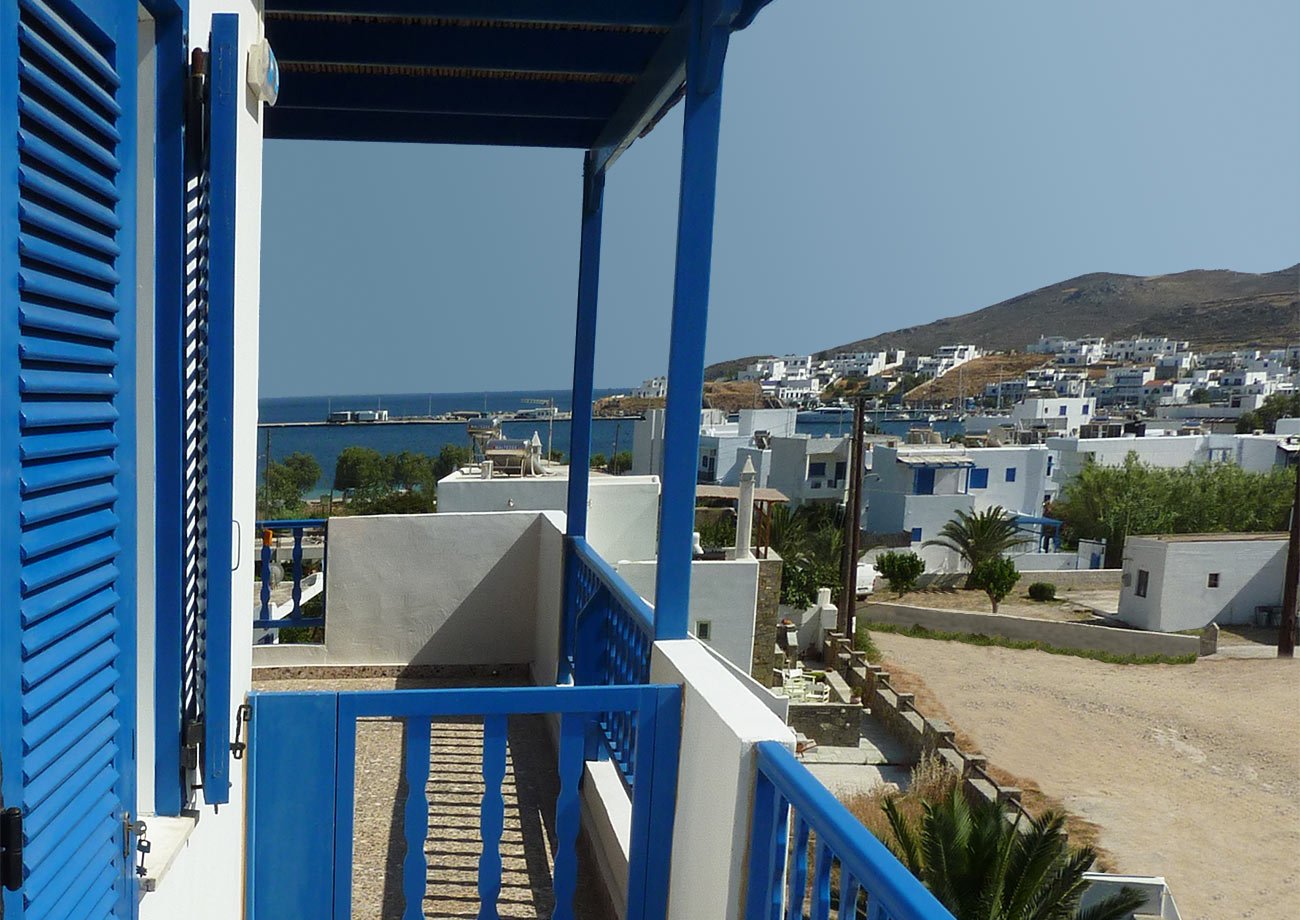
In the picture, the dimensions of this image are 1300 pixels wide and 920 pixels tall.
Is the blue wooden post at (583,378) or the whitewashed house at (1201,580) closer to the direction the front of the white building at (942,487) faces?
the blue wooden post

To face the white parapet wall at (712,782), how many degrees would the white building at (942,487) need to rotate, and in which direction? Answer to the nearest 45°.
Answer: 0° — it already faces it

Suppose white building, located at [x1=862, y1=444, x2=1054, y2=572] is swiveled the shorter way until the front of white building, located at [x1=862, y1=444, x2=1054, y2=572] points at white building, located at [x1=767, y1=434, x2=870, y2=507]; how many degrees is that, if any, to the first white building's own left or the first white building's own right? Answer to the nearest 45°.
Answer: approximately 90° to the first white building's own right

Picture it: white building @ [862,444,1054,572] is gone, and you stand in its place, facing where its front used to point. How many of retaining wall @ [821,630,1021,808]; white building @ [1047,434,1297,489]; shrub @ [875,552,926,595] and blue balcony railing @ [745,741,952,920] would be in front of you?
3

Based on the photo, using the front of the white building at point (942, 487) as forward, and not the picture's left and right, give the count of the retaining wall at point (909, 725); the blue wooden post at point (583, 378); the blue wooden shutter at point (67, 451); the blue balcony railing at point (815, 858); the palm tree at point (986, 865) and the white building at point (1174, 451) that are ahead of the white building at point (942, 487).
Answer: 5

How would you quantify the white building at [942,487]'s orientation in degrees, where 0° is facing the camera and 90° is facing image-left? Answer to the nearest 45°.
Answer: approximately 0°

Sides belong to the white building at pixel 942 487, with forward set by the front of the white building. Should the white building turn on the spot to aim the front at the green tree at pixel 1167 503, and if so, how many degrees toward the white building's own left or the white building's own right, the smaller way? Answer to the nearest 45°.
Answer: approximately 135° to the white building's own left

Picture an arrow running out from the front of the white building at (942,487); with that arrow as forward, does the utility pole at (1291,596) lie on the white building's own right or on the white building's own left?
on the white building's own left

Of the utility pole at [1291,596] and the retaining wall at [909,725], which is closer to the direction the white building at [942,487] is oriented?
the retaining wall

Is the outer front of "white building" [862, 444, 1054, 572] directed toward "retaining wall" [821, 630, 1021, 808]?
yes

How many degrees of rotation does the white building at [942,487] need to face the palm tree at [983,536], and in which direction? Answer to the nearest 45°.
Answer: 0° — it already faces it
